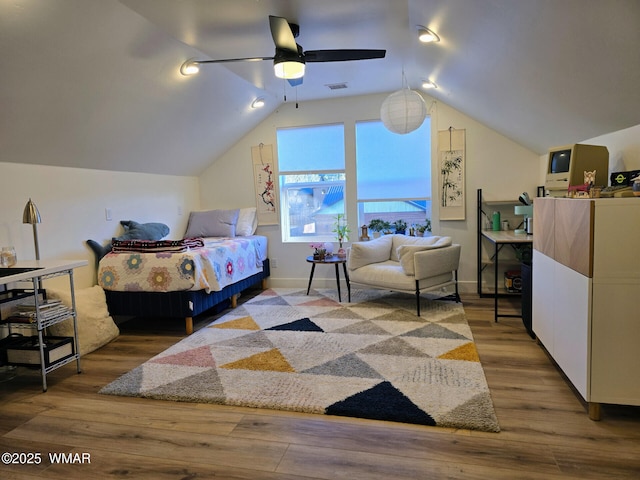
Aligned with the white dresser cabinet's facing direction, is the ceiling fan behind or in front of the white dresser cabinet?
in front

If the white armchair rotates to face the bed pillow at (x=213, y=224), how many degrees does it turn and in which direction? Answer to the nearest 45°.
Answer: approximately 45° to its right

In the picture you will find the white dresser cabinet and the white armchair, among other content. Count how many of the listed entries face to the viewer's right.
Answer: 0

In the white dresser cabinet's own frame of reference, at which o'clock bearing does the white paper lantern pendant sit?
The white paper lantern pendant is roughly at 1 o'clock from the white dresser cabinet.

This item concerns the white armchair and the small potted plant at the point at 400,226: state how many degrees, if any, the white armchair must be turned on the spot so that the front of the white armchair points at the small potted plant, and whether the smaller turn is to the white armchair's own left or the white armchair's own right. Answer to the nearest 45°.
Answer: approximately 135° to the white armchair's own right

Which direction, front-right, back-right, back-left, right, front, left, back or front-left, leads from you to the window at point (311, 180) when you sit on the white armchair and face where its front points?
right

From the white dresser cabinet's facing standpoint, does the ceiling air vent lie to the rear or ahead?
ahead

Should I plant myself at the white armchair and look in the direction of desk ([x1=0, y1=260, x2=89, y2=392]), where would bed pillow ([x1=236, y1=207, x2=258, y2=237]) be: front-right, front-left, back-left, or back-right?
front-right

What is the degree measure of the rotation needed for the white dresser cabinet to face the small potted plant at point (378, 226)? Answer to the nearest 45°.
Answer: approximately 45° to its right

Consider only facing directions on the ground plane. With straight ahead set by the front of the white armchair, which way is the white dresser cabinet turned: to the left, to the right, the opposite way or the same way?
to the right

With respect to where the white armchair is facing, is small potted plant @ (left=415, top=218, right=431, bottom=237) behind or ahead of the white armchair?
behind

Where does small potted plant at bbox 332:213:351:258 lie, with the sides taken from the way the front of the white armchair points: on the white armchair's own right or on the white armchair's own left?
on the white armchair's own right

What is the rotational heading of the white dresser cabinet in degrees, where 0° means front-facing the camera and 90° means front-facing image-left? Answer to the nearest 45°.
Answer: approximately 90°

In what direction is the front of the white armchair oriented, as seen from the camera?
facing the viewer and to the left of the viewer
